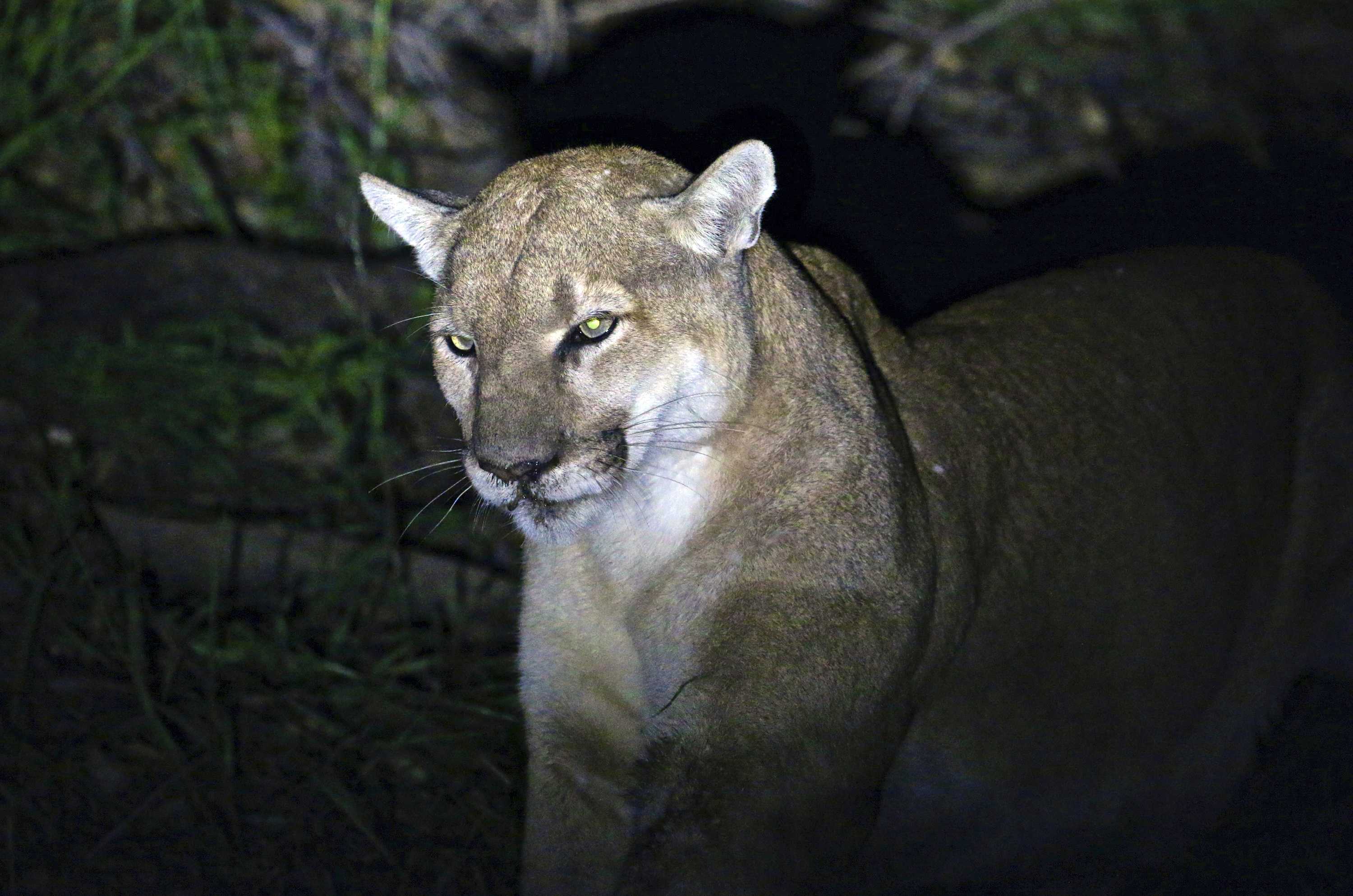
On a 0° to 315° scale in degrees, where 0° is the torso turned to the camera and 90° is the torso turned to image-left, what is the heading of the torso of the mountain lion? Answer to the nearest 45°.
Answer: approximately 45°

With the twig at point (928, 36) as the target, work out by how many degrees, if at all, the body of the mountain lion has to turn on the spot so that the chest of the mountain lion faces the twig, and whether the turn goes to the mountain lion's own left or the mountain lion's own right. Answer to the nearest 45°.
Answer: approximately 135° to the mountain lion's own right
